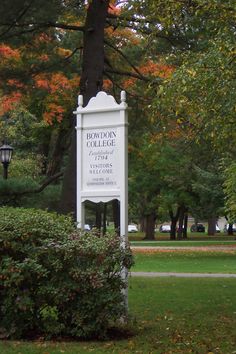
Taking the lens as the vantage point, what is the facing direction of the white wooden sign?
facing the viewer and to the left of the viewer
